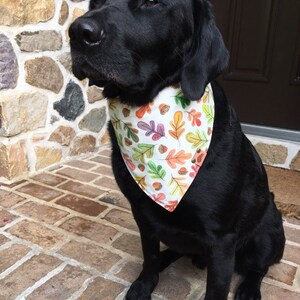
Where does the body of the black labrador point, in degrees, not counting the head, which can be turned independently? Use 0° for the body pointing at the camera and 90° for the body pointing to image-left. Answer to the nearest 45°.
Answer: approximately 45°
